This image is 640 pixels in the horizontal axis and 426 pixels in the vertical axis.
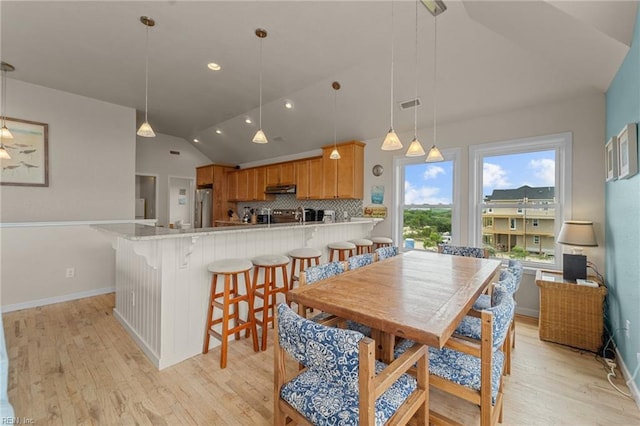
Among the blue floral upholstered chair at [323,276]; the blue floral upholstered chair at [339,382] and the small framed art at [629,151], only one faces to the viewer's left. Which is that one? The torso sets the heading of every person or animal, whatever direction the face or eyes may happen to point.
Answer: the small framed art

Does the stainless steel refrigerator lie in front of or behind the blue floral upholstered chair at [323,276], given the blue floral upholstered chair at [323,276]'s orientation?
behind

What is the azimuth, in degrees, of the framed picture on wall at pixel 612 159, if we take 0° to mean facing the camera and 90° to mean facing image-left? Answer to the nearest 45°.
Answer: approximately 90°

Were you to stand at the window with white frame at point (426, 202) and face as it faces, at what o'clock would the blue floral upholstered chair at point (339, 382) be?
The blue floral upholstered chair is roughly at 12 o'clock from the window with white frame.

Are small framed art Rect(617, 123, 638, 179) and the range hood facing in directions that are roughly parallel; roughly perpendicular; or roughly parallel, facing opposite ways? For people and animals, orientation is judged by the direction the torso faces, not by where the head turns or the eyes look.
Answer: roughly perpendicular

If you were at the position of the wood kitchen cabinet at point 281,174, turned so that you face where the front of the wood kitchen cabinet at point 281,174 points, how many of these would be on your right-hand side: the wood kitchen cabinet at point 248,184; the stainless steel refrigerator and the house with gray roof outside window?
2

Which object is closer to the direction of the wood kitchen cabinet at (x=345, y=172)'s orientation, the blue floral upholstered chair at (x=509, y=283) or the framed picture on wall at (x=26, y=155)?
the framed picture on wall

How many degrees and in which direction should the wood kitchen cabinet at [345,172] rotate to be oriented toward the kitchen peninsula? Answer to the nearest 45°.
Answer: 0° — it already faces it

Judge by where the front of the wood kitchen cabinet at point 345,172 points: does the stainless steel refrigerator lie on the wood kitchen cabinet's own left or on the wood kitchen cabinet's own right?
on the wood kitchen cabinet's own right

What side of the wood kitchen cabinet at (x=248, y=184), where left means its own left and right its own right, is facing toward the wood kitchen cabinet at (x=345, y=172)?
left

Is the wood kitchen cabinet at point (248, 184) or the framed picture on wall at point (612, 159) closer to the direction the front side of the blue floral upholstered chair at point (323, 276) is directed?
the framed picture on wall

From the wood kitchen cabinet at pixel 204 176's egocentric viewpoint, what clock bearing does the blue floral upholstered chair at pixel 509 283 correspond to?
The blue floral upholstered chair is roughly at 10 o'clock from the wood kitchen cabinet.

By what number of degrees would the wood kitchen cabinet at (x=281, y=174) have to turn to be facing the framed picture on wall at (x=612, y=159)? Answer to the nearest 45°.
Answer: approximately 90° to its left

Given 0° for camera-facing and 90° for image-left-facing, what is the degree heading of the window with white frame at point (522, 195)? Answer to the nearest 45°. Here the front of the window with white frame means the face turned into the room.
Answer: approximately 45°

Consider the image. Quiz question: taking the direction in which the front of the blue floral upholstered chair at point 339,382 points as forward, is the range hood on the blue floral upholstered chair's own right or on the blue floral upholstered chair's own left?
on the blue floral upholstered chair's own left

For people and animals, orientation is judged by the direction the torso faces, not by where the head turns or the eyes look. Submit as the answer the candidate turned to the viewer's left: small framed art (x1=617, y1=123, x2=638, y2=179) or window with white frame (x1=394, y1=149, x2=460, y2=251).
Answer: the small framed art
